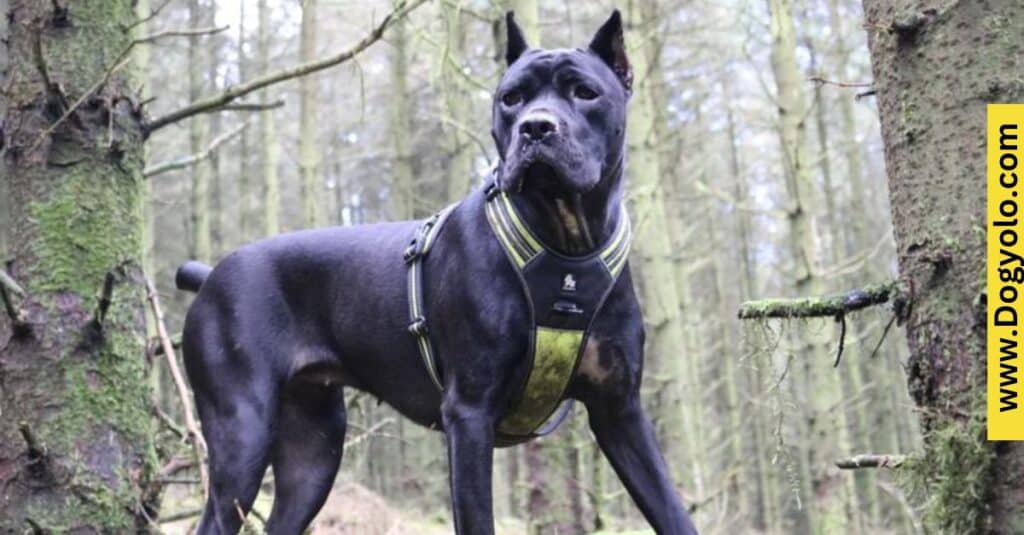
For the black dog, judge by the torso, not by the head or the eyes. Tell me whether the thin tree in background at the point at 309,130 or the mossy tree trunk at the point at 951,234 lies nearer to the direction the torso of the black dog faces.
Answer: the mossy tree trunk

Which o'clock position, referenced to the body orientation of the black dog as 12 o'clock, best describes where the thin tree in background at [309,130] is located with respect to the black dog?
The thin tree in background is roughly at 7 o'clock from the black dog.

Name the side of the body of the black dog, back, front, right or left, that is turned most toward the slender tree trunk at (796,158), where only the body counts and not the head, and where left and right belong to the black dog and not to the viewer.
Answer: left

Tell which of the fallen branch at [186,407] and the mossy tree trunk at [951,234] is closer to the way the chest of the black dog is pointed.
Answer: the mossy tree trunk

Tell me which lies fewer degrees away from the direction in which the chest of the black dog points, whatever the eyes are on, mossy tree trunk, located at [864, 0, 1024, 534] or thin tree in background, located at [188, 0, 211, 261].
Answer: the mossy tree trunk

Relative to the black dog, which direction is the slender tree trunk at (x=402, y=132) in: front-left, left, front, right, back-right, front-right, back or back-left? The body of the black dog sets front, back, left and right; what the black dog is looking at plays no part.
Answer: back-left

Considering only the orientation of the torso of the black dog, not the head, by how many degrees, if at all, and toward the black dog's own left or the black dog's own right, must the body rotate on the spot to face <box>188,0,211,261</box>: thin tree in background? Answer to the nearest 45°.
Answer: approximately 135° to the black dog's own left

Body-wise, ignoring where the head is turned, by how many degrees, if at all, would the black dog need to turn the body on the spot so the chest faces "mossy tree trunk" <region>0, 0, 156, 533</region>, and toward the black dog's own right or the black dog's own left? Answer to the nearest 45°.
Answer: approximately 180°

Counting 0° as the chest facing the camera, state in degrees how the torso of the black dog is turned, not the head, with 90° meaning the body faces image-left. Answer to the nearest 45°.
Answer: approximately 315°

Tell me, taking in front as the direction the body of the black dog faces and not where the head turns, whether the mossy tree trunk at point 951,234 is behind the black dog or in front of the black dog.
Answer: in front

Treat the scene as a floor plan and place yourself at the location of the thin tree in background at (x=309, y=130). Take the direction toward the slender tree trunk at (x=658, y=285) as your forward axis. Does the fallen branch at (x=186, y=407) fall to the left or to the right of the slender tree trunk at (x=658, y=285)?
right
